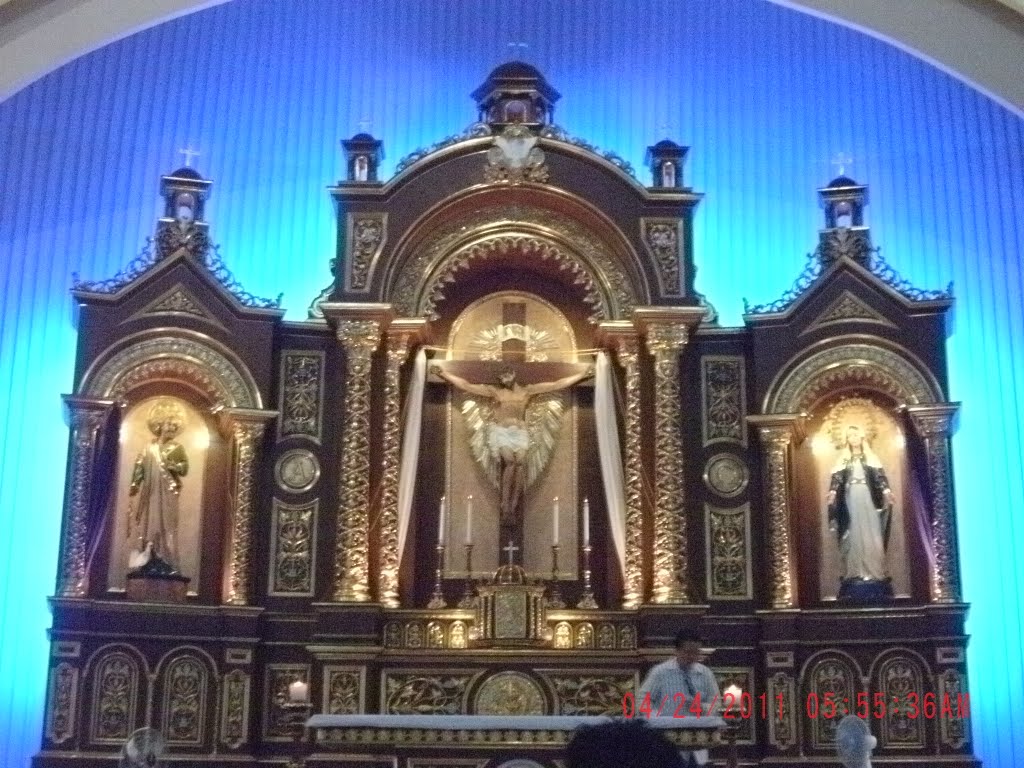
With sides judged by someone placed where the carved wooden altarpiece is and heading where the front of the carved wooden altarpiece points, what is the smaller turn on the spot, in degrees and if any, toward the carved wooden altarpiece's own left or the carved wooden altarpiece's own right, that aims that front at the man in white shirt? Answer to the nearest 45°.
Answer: approximately 45° to the carved wooden altarpiece's own left

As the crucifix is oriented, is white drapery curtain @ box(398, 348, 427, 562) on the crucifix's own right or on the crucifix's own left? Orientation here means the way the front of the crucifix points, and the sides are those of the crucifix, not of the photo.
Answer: on the crucifix's own right

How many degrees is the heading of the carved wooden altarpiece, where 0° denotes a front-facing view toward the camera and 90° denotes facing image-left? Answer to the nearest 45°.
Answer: approximately 0°
